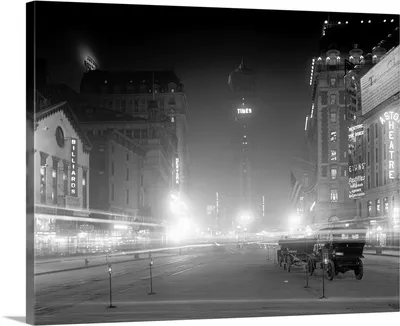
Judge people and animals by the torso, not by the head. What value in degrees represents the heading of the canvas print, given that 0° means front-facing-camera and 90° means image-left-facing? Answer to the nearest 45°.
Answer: approximately 315°
